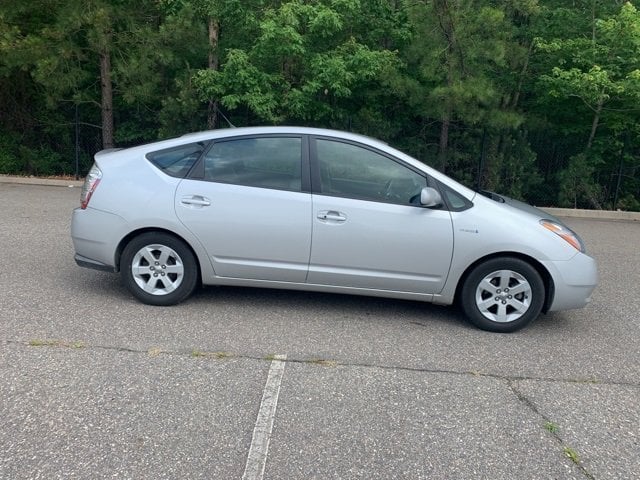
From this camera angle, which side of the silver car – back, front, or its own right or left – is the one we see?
right
